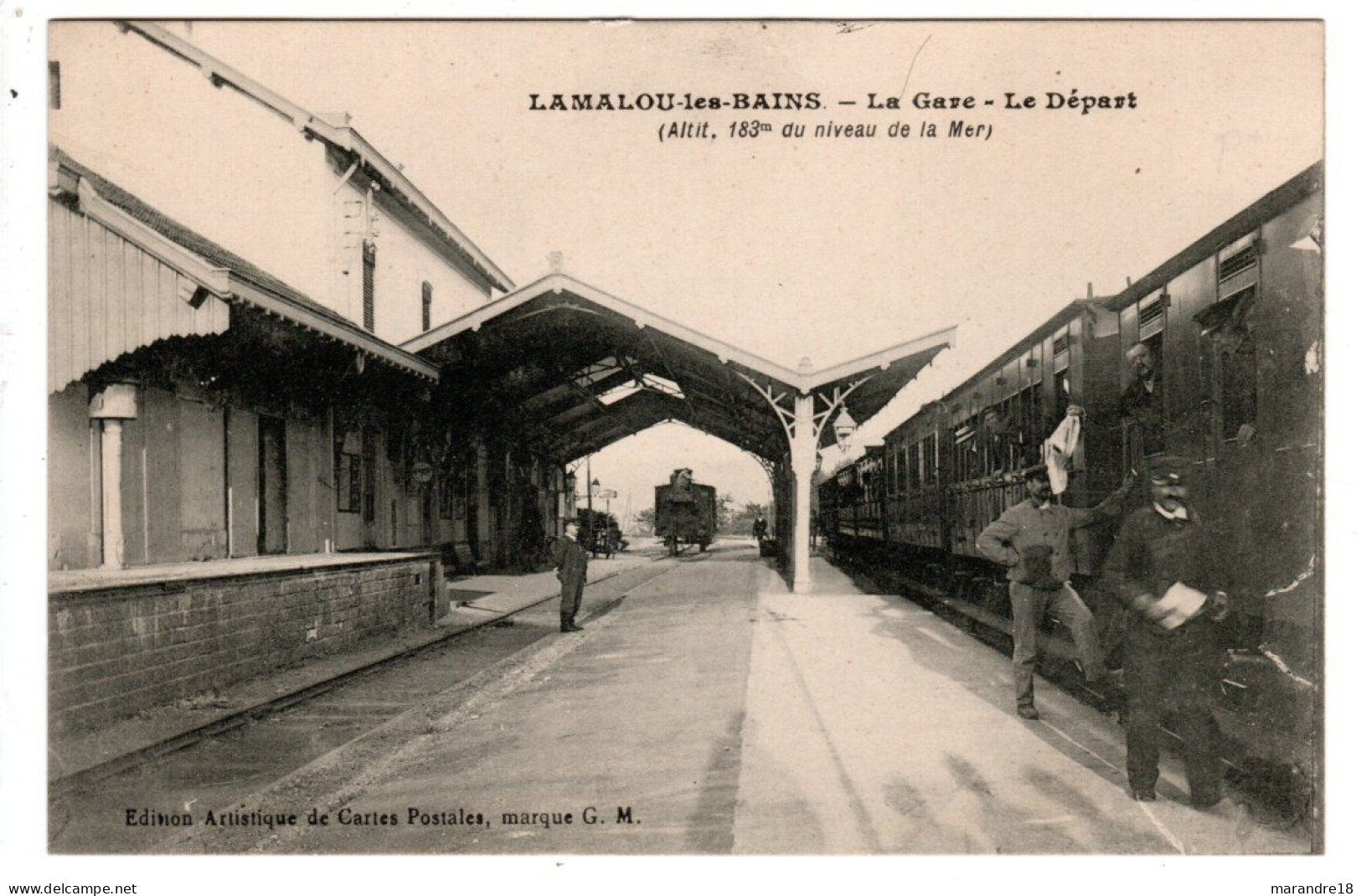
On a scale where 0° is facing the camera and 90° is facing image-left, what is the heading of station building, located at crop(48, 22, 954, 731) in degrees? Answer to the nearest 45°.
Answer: approximately 270°

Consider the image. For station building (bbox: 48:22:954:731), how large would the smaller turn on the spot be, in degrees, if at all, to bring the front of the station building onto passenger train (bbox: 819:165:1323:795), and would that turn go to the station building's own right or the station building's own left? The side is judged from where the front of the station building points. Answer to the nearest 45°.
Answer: approximately 45° to the station building's own right

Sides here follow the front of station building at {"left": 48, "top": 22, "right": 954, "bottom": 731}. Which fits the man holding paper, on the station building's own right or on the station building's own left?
on the station building's own right

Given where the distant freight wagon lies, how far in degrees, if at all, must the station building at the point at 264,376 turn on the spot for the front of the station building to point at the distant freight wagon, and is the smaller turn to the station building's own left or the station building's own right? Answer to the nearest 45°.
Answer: approximately 90° to the station building's own left
